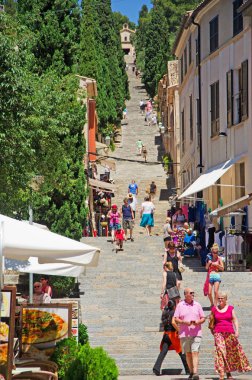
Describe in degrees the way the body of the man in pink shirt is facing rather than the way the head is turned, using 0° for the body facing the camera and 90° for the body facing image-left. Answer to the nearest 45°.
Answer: approximately 0°

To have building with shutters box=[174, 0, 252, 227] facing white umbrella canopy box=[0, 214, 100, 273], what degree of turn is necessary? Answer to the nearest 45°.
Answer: approximately 45° to its left

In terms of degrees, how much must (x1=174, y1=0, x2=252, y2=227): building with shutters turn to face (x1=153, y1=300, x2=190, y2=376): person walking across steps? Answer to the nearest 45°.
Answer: approximately 45° to its left

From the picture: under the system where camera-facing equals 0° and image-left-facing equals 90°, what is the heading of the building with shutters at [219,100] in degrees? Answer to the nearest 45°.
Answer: approximately 45°

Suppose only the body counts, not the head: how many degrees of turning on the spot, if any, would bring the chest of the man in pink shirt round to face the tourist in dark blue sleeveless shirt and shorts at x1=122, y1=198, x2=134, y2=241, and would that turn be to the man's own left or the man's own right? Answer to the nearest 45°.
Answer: approximately 180°

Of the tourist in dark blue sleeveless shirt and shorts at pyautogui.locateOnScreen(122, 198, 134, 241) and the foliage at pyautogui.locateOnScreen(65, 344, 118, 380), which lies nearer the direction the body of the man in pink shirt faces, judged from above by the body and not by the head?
the foliage
